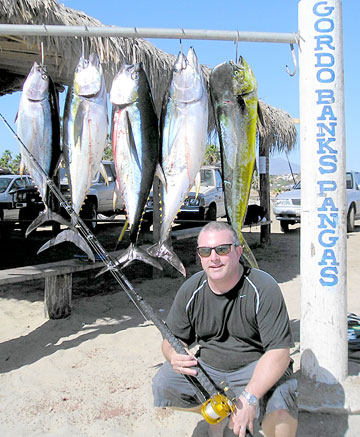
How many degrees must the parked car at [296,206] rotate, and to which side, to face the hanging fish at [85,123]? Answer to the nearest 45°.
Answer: approximately 45° to its left

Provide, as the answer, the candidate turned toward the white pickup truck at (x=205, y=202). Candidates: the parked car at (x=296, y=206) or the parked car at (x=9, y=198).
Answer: the parked car at (x=296, y=206)

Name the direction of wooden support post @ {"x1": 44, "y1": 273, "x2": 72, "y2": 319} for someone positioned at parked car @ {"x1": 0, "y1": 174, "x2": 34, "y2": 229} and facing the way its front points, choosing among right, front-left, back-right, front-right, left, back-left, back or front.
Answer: front-left

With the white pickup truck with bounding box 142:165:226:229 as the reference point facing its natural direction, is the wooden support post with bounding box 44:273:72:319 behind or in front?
in front

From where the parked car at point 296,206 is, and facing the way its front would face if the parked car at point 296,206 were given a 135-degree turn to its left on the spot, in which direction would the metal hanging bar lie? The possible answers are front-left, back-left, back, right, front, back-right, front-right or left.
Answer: right

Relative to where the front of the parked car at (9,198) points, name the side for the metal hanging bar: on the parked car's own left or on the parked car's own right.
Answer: on the parked car's own left

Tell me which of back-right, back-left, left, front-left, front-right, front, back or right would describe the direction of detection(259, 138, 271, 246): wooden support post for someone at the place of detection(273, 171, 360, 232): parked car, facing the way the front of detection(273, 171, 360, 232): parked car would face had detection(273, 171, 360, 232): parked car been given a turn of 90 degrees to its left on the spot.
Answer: front-right

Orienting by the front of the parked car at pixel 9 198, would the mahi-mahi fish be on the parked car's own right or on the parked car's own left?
on the parked car's own left

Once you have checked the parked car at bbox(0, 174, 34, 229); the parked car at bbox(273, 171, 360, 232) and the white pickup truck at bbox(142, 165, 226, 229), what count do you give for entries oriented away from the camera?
0

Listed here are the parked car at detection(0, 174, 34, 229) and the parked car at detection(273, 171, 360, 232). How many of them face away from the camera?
0

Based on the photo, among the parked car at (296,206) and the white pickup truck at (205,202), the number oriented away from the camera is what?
0

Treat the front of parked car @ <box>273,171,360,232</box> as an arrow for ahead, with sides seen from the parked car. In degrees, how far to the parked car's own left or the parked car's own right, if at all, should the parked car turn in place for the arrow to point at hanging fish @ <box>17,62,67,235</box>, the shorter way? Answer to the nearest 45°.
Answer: approximately 45° to the parked car's own left

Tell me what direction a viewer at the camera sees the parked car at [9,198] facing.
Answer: facing the viewer and to the left of the viewer

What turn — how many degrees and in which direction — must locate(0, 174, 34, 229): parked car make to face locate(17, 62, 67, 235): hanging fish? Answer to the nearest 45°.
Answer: approximately 45° to its left

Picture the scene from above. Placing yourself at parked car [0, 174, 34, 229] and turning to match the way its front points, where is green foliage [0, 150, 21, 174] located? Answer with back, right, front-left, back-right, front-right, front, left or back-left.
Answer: back-right
